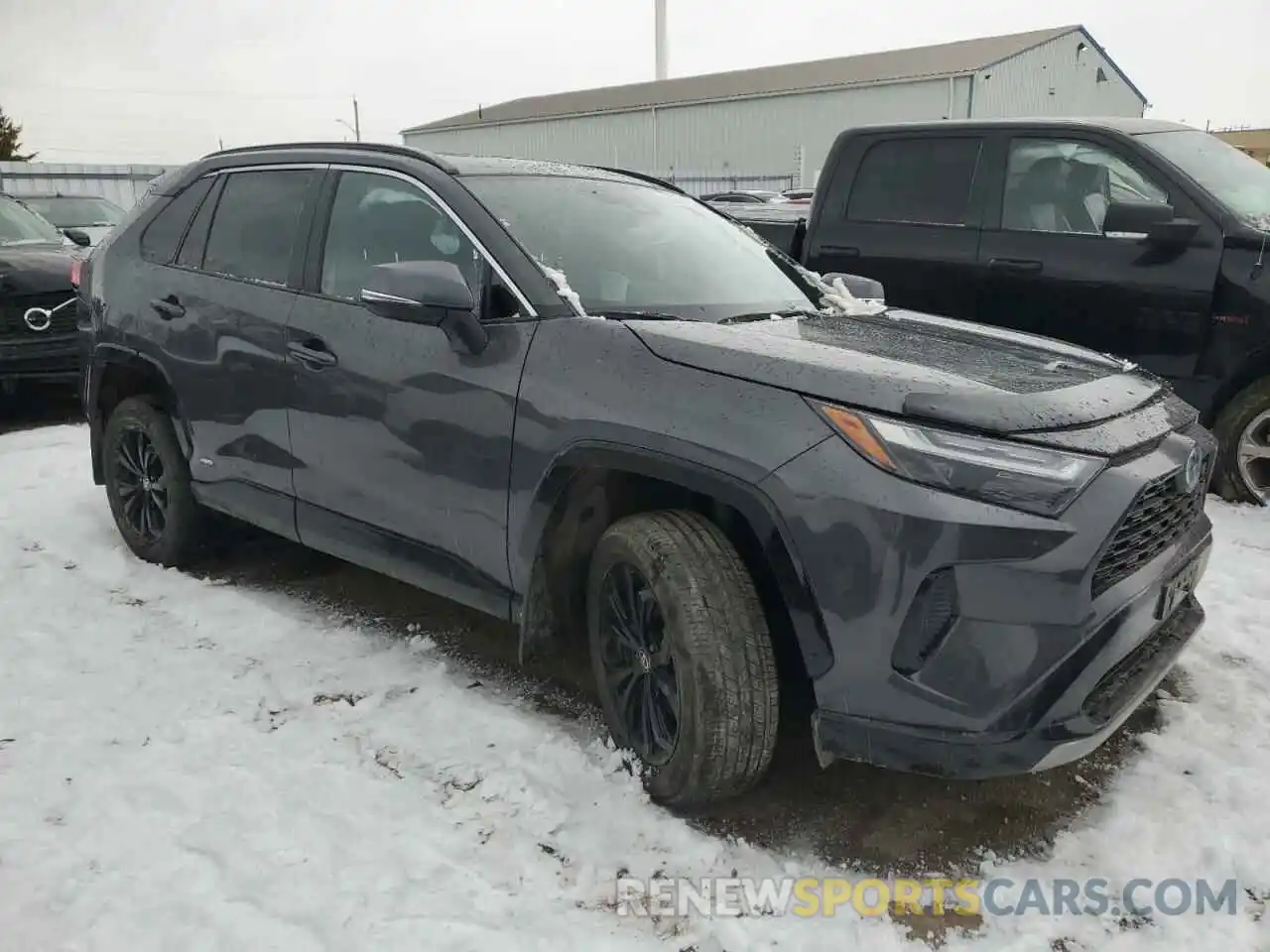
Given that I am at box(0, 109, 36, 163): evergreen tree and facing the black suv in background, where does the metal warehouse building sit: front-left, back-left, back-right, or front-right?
front-left

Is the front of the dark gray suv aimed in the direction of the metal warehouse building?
no

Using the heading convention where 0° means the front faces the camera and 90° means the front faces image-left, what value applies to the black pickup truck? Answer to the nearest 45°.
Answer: approximately 315°

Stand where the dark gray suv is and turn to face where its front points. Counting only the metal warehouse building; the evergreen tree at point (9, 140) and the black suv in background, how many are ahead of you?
0

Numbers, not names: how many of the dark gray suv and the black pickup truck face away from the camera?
0

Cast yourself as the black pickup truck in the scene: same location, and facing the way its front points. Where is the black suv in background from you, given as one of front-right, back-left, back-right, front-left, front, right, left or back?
back-right

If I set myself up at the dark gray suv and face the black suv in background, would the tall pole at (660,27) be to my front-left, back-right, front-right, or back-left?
front-right

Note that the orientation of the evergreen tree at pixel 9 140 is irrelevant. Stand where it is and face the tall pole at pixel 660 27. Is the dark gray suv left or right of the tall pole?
right

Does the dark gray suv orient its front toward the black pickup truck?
no

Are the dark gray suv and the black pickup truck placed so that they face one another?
no

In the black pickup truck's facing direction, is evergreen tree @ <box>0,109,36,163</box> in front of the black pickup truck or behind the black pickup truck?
behind

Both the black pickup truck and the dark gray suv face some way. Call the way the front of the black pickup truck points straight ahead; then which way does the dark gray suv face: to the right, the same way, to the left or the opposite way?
the same way

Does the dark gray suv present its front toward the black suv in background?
no

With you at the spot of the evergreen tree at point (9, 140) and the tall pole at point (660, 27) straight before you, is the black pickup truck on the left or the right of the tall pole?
right

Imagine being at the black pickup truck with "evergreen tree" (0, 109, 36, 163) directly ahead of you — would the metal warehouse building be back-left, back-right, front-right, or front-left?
front-right

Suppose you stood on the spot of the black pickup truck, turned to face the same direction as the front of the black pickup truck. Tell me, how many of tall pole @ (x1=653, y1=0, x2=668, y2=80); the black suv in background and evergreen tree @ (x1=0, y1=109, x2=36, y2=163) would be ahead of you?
0

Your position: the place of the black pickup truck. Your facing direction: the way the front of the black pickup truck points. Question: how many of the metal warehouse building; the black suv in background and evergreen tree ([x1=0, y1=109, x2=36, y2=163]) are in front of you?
0

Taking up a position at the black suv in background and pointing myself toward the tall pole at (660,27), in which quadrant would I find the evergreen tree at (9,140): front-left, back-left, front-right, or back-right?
front-left
